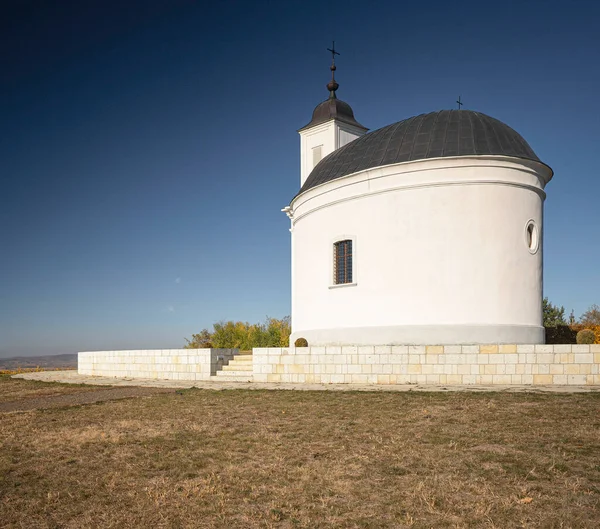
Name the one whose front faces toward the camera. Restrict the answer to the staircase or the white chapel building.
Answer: the staircase

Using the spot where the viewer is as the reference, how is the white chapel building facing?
facing away from the viewer and to the left of the viewer

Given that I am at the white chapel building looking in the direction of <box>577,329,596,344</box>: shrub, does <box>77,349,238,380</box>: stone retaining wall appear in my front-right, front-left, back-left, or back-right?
back-right

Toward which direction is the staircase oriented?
toward the camera

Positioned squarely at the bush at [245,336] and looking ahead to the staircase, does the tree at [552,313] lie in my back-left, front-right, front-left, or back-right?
back-left

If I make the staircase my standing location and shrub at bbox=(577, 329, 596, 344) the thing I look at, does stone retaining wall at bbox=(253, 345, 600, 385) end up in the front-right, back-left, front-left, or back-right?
front-right
